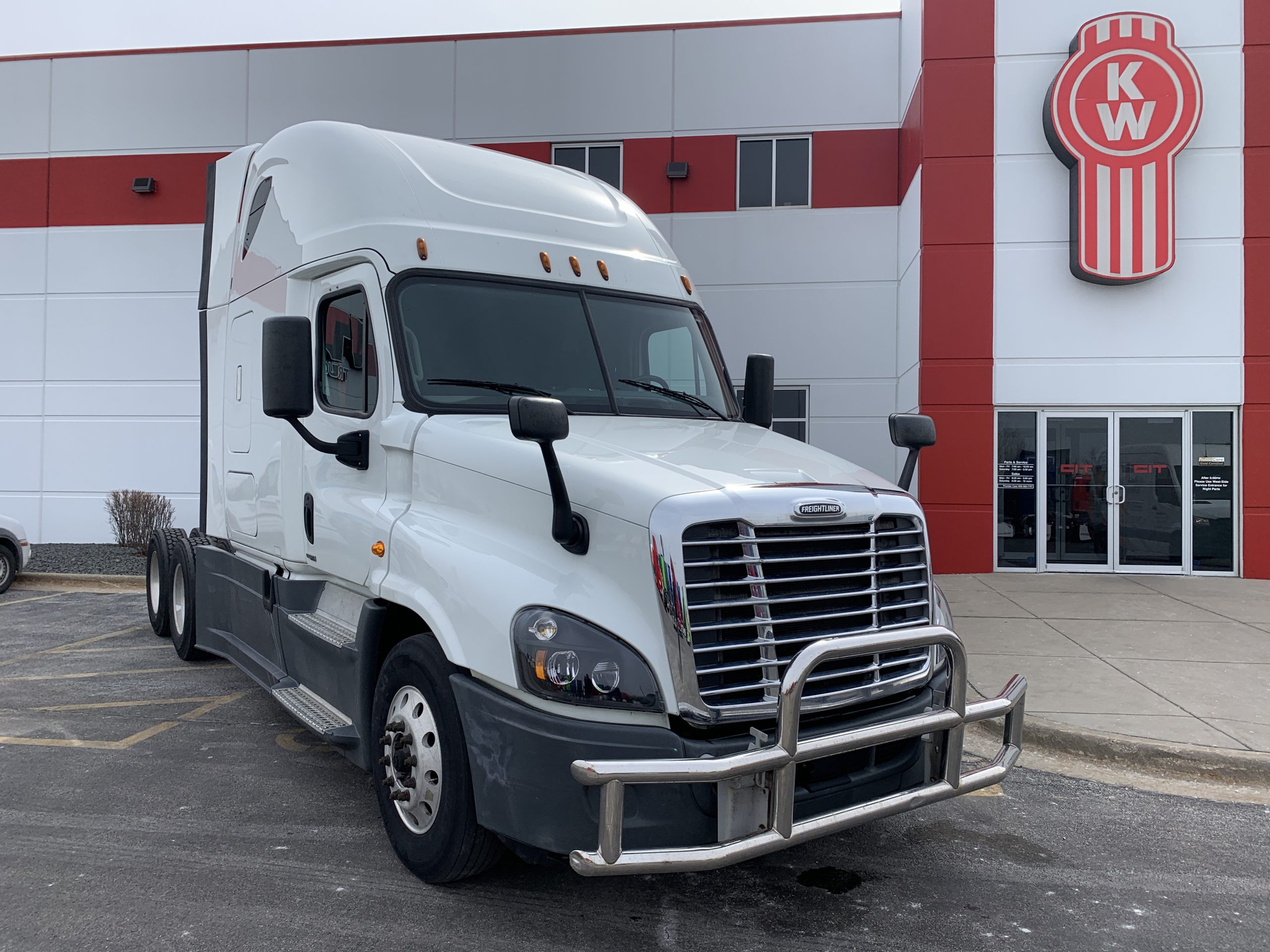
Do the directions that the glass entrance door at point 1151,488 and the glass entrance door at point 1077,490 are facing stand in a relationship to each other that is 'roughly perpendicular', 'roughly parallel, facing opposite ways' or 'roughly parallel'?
roughly parallel

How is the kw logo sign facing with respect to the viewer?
toward the camera

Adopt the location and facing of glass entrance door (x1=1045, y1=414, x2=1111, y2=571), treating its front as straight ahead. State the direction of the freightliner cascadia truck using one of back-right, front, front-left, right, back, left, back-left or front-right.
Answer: front

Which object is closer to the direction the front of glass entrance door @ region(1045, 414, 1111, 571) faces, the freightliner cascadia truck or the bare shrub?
the freightliner cascadia truck

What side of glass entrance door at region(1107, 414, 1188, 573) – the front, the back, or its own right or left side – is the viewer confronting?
front

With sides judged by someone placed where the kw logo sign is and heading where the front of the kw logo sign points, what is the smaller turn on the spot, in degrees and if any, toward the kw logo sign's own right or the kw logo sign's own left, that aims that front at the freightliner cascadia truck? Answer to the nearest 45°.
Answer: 0° — it already faces it

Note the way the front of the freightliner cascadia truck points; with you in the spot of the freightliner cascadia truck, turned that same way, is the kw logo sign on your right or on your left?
on your left

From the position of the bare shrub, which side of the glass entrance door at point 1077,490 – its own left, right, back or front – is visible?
right

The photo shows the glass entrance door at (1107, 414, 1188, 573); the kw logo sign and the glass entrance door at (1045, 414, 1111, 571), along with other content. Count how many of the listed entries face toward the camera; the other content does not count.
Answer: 3

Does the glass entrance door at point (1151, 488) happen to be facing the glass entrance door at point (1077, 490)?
no

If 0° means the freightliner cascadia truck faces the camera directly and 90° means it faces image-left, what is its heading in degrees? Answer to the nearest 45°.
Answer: approximately 315°

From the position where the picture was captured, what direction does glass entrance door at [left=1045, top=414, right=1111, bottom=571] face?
facing the viewer

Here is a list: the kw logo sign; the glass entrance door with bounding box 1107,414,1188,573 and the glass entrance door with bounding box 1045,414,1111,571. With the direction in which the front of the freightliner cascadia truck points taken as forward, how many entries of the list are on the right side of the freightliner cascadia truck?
0
